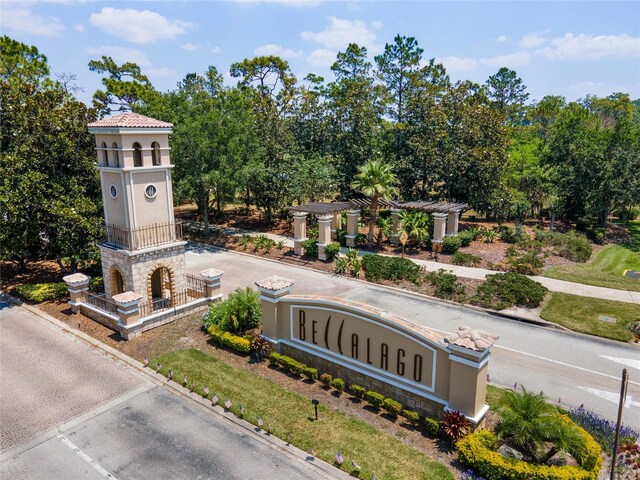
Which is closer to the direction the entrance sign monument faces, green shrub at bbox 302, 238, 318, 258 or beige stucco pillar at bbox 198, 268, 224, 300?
the beige stucco pillar

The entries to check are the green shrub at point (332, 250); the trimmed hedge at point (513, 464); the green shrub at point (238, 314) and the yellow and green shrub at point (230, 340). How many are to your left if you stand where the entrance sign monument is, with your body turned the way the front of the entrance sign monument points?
1

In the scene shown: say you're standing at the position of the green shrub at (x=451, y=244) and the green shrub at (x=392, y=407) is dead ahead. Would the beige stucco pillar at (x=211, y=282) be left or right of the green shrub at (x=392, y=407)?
right

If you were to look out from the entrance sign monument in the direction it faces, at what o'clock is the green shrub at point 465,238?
The green shrub is roughly at 5 o'clock from the entrance sign monument.

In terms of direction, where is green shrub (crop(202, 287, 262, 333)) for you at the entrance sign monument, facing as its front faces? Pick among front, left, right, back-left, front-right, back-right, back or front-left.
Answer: right

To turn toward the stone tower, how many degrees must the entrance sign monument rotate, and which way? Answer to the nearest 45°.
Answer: approximately 90° to its right

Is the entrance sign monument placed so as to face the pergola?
no

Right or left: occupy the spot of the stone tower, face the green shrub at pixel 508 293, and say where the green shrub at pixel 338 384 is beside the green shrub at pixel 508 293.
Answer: right

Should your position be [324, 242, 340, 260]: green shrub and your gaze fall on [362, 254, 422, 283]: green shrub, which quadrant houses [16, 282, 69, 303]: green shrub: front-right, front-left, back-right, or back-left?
back-right

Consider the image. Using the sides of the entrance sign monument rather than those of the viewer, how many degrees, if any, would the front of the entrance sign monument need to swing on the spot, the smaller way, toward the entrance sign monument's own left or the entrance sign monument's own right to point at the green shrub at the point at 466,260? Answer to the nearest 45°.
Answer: approximately 135° to the entrance sign monument's own right

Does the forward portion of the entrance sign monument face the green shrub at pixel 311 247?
no

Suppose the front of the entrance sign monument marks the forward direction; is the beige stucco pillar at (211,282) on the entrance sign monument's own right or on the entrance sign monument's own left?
on the entrance sign monument's own right

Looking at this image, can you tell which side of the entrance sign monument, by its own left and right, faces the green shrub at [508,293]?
back

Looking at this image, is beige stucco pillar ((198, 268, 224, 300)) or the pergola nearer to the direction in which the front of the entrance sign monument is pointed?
the beige stucco pillar

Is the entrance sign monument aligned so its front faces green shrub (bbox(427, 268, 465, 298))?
no

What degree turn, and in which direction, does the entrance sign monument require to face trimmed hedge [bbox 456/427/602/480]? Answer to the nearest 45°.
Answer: approximately 90° to its left
